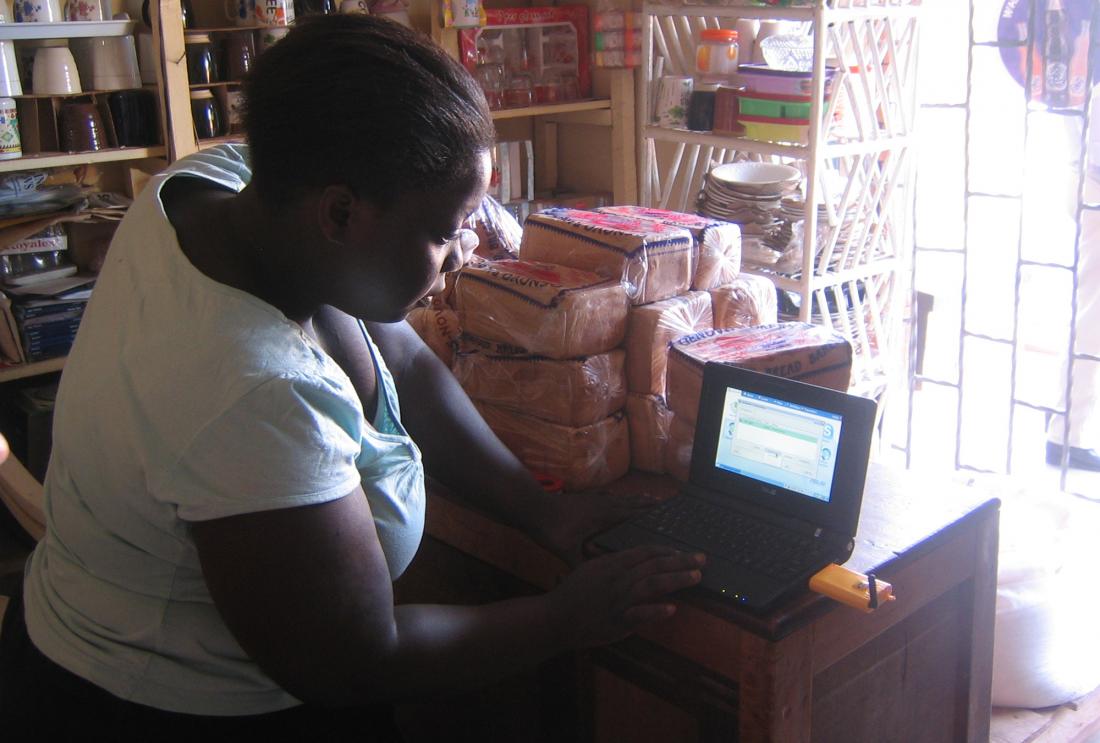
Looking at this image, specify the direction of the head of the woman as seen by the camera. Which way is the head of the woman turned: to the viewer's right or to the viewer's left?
to the viewer's right

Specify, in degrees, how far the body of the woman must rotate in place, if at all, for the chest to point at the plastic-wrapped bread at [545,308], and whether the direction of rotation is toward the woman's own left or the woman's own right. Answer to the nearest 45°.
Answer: approximately 45° to the woman's own left

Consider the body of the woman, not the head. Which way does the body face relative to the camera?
to the viewer's right

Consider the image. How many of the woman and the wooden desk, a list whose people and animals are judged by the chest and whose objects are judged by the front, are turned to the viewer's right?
1

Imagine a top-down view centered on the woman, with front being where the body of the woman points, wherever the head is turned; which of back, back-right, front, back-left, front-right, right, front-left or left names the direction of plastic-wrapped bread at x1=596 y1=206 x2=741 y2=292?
front-left

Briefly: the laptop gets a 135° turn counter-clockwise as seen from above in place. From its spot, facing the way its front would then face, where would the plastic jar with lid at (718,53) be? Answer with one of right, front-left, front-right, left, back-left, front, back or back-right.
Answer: left

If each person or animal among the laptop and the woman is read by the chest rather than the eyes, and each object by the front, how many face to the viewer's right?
1

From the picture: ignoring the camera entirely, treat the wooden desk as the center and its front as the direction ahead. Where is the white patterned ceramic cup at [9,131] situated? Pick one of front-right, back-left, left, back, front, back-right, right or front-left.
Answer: right

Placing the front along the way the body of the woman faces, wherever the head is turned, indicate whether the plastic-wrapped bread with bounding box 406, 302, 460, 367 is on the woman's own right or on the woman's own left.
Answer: on the woman's own left

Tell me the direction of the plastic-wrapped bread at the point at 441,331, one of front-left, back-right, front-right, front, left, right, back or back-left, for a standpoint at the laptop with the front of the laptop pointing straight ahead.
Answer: right

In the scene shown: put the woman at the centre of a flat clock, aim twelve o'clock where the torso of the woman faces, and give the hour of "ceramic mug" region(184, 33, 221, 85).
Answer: The ceramic mug is roughly at 9 o'clock from the woman.

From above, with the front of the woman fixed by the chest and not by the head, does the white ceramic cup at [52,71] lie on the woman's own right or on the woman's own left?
on the woman's own left

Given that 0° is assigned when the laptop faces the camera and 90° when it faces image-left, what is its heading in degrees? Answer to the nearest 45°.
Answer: approximately 45°

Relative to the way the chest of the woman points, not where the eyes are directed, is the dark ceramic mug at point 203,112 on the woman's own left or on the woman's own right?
on the woman's own left

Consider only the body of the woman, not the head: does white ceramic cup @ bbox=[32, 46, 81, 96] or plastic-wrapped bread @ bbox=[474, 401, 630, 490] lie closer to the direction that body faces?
the plastic-wrapped bread
